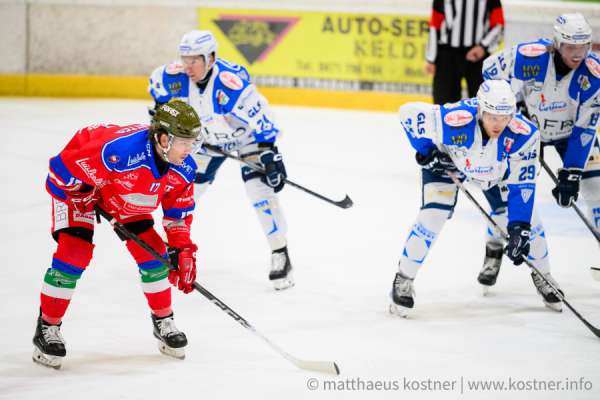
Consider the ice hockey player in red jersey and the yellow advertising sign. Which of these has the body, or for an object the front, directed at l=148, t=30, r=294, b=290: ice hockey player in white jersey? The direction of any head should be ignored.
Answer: the yellow advertising sign

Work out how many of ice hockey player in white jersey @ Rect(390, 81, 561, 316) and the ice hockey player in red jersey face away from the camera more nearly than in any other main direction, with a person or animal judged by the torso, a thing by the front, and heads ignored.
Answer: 0

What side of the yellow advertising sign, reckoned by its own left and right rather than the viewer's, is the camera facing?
front

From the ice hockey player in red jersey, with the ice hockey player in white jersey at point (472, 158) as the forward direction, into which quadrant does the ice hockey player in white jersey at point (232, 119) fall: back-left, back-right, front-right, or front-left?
front-left

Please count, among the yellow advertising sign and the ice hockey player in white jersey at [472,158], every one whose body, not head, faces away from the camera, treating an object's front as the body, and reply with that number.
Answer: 0

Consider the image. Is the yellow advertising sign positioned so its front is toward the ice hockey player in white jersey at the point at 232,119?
yes

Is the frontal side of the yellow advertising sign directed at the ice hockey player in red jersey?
yes

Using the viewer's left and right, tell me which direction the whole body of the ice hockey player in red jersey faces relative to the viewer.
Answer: facing the viewer and to the right of the viewer

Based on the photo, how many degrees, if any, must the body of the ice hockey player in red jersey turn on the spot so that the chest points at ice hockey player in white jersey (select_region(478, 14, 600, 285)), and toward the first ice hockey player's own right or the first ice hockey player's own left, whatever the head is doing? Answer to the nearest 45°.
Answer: approximately 90° to the first ice hockey player's own left

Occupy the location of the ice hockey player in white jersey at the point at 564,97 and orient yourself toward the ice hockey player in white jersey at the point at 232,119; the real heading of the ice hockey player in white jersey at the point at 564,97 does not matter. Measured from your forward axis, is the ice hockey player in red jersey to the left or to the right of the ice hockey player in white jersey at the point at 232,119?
left

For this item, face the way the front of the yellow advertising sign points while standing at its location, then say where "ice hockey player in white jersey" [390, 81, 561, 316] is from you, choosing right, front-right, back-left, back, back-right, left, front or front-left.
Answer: front
